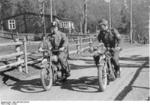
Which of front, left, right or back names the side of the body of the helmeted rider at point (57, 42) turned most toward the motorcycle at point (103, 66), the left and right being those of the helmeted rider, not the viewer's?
left

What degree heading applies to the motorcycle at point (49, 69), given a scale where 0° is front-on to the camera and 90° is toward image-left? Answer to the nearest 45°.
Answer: approximately 45°

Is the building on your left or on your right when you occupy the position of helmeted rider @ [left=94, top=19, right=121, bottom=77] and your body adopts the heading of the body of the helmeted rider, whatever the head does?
on your right

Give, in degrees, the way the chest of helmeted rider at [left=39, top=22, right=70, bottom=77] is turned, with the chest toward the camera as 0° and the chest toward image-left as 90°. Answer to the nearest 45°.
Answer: approximately 45°

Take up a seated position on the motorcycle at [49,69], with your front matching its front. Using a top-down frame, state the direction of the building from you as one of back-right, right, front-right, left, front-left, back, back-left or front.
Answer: back-right

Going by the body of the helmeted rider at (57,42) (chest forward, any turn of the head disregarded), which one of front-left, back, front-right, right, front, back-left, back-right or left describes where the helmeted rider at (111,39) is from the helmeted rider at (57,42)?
back-left

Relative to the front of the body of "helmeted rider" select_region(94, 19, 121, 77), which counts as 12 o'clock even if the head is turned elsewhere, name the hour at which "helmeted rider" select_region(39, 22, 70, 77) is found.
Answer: "helmeted rider" select_region(39, 22, 70, 77) is roughly at 3 o'clock from "helmeted rider" select_region(94, 19, 121, 77).

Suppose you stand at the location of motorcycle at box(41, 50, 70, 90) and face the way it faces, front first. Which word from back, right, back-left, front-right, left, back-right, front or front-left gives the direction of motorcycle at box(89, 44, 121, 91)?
back-left
